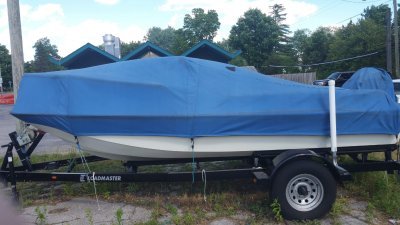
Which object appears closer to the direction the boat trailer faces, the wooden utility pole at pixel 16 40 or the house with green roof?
the wooden utility pole

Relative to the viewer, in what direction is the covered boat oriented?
to the viewer's left

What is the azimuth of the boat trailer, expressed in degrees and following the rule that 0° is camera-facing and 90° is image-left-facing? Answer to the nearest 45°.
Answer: approximately 90°

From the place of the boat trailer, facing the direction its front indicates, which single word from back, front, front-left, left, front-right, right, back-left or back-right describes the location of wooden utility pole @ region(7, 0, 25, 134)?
front-right

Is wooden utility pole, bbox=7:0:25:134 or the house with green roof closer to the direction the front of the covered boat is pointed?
the wooden utility pole

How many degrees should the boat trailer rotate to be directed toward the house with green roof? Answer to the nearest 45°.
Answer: approximately 90° to its right
